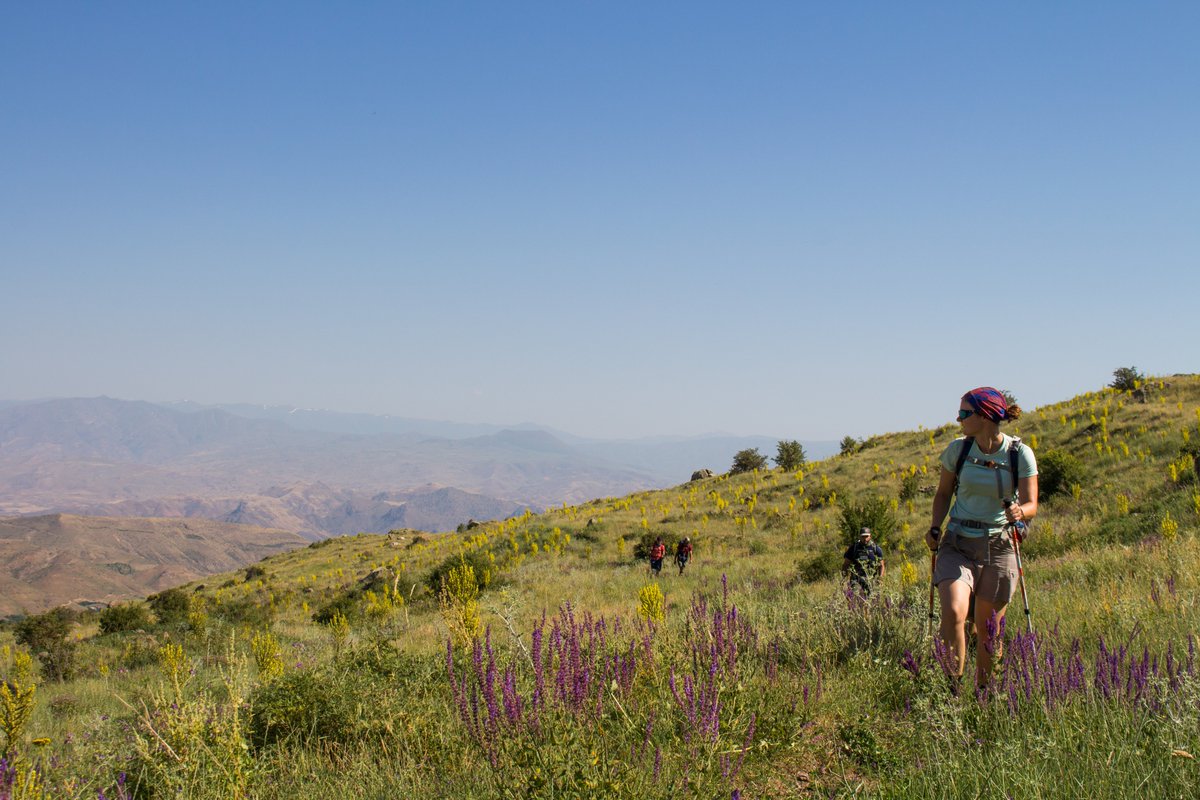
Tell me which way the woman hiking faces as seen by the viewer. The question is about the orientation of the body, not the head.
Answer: toward the camera

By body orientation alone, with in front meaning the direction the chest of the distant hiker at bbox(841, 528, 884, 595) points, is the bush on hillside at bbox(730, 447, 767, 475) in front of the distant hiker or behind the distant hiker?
behind

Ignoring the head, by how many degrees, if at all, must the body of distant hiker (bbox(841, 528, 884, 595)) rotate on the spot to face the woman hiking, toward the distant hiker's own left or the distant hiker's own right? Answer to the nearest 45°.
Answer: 0° — they already face them

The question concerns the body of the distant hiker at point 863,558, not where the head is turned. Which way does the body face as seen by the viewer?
toward the camera

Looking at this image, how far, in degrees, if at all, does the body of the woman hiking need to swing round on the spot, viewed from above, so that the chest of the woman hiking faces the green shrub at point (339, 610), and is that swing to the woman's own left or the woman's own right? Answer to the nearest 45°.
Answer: approximately 135° to the woman's own right

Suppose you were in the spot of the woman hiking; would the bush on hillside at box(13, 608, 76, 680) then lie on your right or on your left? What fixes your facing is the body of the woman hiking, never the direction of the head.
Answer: on your right

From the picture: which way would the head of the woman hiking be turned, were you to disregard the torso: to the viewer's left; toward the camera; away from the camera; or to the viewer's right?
to the viewer's left

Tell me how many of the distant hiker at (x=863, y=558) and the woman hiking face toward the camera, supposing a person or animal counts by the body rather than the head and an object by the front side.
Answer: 2

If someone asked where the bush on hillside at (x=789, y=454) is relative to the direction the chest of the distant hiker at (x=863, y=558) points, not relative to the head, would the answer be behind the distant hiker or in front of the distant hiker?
behind

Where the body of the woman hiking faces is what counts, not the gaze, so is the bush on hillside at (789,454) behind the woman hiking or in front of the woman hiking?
behind
